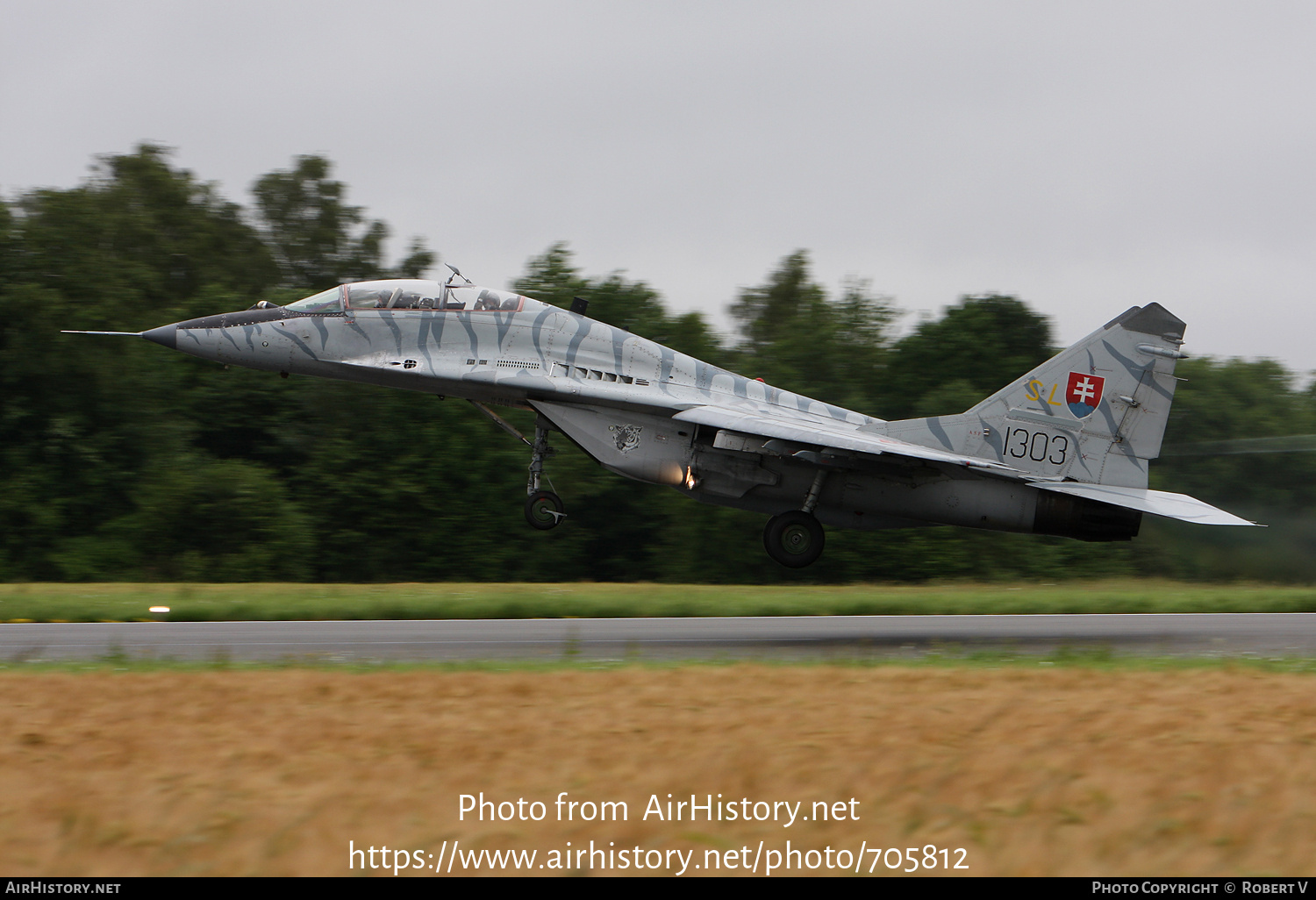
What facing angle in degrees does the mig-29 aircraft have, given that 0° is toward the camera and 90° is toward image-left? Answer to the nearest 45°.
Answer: approximately 90°
